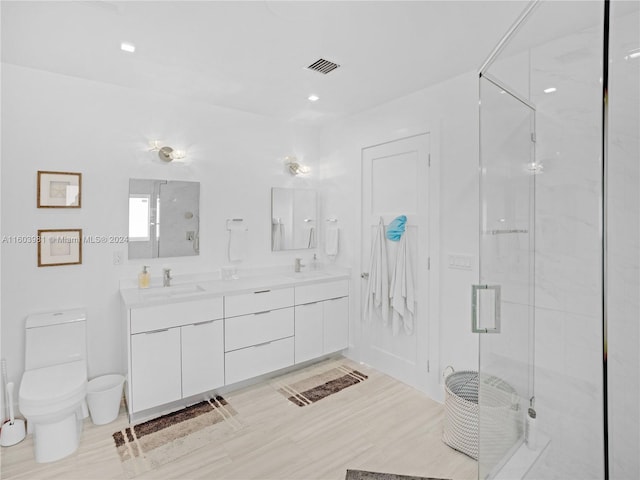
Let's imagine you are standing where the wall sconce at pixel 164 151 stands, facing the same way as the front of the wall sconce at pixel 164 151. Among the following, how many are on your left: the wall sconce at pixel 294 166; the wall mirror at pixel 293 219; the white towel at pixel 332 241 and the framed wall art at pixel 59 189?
3

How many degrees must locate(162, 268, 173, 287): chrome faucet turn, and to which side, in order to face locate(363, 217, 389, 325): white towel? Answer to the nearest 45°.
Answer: approximately 45° to its left

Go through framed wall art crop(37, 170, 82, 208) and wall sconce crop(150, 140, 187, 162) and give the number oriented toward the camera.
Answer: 2

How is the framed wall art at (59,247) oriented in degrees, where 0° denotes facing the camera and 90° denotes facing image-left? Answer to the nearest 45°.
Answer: approximately 0°

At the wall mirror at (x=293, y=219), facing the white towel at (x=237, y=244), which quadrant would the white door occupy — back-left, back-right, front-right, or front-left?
back-left

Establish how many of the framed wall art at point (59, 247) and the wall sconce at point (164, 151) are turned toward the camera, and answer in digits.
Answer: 2

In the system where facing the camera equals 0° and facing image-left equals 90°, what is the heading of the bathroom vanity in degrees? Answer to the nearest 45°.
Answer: approximately 315°

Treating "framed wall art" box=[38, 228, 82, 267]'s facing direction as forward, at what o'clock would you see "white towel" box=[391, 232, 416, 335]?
The white towel is roughly at 10 o'clock from the framed wall art.
